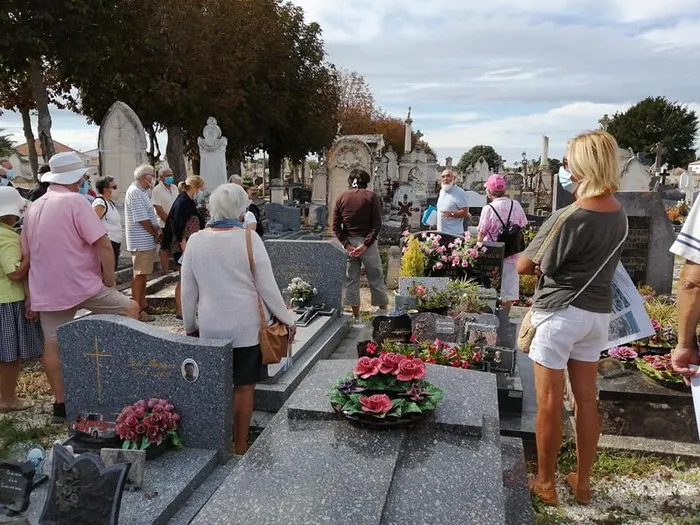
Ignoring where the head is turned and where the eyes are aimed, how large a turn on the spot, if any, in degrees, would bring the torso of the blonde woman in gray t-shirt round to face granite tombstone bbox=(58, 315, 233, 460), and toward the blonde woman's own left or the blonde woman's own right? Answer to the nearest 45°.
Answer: approximately 45° to the blonde woman's own left

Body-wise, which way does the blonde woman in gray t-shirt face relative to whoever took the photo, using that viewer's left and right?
facing away from the viewer and to the left of the viewer

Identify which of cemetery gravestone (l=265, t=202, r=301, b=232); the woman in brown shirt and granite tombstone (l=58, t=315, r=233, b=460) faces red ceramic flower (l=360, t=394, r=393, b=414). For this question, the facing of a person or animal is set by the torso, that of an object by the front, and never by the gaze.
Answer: the cemetery gravestone

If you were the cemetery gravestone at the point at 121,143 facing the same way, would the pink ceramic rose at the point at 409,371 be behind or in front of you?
in front

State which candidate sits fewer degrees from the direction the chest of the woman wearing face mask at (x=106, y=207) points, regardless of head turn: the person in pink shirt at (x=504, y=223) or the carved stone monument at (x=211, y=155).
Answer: the person in pink shirt

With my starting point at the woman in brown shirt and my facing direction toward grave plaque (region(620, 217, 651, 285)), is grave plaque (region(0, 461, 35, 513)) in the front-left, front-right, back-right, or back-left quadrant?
back-right

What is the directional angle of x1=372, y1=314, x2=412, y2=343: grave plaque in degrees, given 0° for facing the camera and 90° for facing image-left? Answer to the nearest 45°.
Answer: approximately 0°

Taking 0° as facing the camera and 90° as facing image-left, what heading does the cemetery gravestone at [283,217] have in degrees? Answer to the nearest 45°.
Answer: approximately 0°

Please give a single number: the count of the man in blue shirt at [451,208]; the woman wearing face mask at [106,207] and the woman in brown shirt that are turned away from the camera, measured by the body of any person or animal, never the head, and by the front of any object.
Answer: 1

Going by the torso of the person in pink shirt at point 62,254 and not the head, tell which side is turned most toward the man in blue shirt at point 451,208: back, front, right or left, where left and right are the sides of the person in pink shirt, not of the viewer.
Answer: front

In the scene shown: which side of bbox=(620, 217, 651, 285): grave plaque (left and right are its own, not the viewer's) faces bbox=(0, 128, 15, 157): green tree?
right

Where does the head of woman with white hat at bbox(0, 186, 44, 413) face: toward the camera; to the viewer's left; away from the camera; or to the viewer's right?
to the viewer's right

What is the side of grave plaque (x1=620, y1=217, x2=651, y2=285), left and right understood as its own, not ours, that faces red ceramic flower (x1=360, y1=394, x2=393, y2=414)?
front

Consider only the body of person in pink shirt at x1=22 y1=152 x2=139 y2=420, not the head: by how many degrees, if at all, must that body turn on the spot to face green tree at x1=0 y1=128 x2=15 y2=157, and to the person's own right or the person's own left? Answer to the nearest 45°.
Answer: approximately 45° to the person's own left

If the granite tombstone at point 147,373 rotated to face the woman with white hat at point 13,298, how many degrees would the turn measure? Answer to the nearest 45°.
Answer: approximately 90° to its right

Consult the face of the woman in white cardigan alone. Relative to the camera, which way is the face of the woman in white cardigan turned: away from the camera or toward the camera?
away from the camera
